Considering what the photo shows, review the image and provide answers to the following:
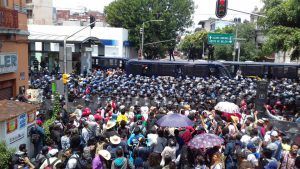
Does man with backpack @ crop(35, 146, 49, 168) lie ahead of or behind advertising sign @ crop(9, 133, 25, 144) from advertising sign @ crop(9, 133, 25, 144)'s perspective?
ahead

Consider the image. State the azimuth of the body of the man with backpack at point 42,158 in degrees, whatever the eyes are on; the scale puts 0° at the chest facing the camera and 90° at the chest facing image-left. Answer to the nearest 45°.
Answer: approximately 225°

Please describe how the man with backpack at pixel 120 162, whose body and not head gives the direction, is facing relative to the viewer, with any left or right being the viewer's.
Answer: facing away from the viewer

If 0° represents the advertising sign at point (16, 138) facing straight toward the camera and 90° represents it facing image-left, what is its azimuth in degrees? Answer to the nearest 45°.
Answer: approximately 315°

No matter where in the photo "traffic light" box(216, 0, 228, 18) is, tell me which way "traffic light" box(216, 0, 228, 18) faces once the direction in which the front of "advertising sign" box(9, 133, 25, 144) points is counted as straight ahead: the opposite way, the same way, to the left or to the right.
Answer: to the right

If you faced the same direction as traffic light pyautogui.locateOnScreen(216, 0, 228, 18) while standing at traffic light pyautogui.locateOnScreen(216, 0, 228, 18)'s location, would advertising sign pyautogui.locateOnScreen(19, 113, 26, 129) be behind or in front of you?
in front

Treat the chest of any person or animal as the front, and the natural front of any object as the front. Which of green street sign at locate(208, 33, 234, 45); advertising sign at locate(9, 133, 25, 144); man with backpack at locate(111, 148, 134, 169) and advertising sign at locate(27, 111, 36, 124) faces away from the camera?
the man with backpack

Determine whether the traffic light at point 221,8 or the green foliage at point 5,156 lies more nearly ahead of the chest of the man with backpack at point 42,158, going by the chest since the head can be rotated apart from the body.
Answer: the traffic light

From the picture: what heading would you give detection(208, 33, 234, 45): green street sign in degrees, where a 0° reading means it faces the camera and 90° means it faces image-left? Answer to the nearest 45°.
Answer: approximately 0°

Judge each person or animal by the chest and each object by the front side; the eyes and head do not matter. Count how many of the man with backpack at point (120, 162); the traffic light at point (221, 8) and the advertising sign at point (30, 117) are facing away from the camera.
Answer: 1
